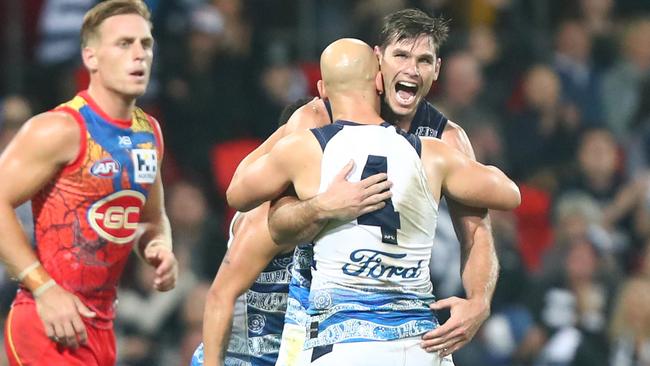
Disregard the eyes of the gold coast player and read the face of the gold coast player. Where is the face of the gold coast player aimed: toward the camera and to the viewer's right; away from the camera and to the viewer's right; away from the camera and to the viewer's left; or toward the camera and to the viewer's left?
toward the camera and to the viewer's right

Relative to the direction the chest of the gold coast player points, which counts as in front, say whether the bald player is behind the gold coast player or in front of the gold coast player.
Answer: in front

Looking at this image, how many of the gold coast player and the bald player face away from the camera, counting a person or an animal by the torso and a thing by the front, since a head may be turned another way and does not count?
1

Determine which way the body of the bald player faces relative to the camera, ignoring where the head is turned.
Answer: away from the camera

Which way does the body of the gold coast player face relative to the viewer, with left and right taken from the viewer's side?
facing the viewer and to the right of the viewer

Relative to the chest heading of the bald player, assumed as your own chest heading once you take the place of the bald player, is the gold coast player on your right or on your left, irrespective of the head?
on your left

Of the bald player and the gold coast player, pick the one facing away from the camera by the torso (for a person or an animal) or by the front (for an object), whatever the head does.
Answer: the bald player
